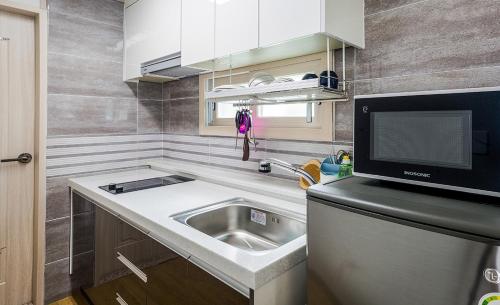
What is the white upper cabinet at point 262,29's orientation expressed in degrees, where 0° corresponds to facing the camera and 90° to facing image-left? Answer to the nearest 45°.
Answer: approximately 45°

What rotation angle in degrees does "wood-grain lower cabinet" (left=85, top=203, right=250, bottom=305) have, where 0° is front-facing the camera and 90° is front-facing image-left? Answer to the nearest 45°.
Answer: approximately 45°

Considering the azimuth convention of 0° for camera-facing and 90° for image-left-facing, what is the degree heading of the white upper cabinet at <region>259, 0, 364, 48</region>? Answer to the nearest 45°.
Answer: approximately 45°
